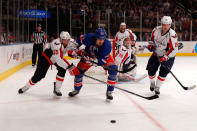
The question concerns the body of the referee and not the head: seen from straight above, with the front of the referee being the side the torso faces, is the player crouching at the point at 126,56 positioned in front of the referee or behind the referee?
in front

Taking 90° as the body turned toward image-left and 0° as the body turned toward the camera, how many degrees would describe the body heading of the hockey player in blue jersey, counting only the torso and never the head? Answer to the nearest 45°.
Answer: approximately 0°

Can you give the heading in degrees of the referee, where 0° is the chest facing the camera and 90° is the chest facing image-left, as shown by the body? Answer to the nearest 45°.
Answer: approximately 0°

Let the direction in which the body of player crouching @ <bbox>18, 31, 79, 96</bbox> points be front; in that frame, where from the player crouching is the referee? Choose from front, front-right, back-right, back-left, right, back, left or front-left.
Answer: back-left

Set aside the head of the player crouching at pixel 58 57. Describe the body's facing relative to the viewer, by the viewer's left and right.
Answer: facing the viewer and to the right of the viewer

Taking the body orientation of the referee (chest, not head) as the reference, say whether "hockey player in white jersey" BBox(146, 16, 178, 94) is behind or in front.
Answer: in front
